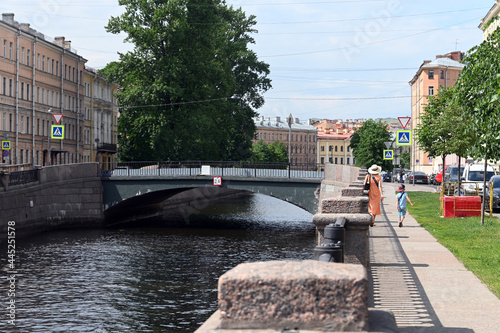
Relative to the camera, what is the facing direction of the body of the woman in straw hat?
away from the camera

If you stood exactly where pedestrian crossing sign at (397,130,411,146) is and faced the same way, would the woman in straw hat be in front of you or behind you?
in front

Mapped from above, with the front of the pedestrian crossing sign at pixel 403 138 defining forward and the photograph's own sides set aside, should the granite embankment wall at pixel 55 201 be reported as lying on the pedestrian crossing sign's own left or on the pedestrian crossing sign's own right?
on the pedestrian crossing sign's own right

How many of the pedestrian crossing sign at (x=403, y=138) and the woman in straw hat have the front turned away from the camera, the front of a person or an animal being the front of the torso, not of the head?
1

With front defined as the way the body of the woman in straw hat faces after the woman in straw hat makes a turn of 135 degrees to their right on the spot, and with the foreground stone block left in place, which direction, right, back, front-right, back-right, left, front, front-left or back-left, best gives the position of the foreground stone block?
front-right

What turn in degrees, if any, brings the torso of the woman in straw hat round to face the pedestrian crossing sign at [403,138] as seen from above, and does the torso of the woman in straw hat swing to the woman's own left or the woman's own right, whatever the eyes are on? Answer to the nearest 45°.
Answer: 0° — they already face it

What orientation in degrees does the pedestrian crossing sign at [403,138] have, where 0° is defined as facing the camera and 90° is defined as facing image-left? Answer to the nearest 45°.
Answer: approximately 0°

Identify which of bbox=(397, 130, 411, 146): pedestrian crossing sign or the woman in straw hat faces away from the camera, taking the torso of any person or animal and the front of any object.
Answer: the woman in straw hat

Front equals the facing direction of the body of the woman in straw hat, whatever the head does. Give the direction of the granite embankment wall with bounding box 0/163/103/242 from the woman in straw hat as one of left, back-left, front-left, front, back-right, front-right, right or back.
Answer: front-left

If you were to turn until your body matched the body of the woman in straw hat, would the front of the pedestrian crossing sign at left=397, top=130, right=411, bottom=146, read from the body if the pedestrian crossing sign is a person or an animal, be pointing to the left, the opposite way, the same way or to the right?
the opposite way

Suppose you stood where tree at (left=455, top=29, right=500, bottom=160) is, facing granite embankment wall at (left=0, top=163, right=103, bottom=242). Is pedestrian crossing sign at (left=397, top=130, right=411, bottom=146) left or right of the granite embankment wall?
right
